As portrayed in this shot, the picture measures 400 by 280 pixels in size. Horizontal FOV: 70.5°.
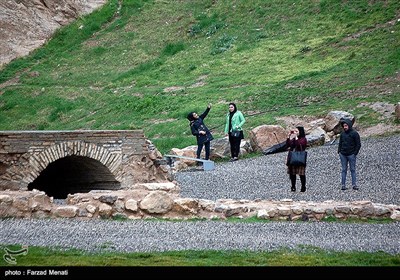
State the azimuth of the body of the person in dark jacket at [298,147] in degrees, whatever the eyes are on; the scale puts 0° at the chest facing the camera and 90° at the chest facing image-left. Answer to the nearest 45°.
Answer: approximately 45°

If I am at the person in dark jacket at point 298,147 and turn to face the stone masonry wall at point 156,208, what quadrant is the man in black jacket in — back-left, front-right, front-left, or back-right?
back-left

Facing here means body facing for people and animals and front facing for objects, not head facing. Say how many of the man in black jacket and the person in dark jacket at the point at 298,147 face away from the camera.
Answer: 0

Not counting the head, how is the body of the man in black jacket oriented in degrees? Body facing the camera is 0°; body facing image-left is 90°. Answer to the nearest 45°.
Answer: approximately 0°

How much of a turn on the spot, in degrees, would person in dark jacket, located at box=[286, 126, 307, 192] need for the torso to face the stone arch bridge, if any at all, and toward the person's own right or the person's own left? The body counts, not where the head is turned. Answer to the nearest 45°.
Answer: approximately 45° to the person's own right

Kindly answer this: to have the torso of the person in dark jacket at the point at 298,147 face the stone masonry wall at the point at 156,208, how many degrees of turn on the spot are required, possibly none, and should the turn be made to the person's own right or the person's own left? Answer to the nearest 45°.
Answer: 0° — they already face it

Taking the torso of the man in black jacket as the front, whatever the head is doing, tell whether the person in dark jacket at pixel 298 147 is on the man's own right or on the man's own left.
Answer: on the man's own right

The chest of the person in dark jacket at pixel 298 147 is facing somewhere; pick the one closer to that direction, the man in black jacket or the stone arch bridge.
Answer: the stone arch bridge
